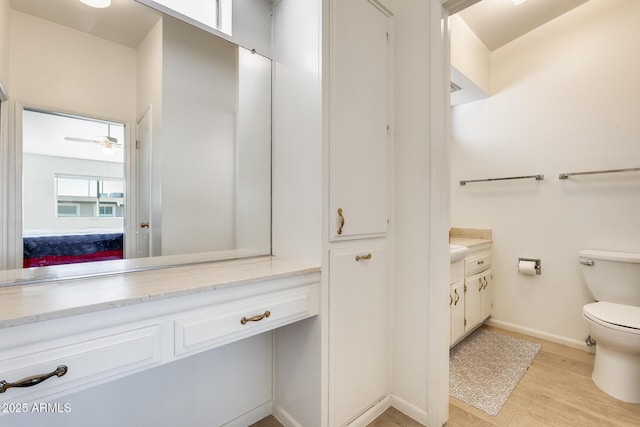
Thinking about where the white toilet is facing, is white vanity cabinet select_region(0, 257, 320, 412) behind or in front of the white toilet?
in front

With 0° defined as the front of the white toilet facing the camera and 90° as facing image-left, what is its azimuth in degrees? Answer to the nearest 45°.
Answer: approximately 0°

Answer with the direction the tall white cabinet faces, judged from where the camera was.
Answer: facing the viewer and to the right of the viewer

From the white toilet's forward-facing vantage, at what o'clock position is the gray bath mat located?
The gray bath mat is roughly at 2 o'clock from the white toilet.

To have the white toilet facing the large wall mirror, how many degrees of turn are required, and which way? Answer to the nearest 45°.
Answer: approximately 45° to its right

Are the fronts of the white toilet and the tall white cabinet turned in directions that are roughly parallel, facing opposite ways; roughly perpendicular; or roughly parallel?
roughly perpendicular

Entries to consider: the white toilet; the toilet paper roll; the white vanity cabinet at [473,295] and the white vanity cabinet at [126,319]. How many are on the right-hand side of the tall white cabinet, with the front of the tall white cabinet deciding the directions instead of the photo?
1

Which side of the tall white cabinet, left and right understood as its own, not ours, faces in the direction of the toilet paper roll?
left
